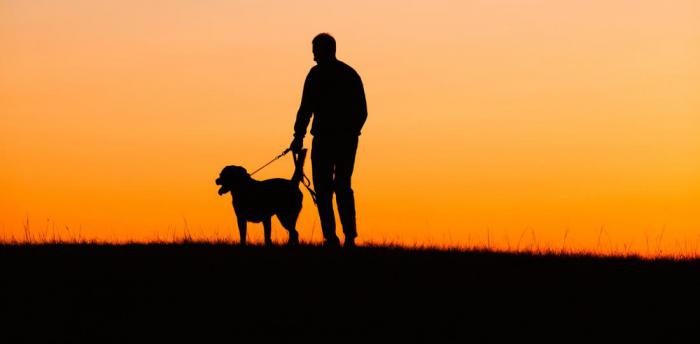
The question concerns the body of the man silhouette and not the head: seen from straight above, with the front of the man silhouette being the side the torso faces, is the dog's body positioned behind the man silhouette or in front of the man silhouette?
in front

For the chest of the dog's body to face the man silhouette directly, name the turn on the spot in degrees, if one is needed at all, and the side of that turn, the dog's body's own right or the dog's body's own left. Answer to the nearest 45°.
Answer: approximately 135° to the dog's body's own left

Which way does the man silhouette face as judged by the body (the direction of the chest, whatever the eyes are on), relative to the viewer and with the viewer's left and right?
facing away from the viewer and to the left of the viewer

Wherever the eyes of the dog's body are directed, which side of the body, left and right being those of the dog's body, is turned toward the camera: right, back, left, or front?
left

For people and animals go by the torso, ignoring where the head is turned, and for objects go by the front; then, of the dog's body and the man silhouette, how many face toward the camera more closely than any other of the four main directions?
0
